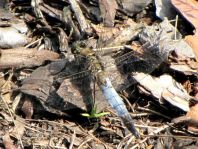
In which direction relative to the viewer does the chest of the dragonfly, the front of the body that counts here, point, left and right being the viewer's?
facing away from the viewer and to the left of the viewer

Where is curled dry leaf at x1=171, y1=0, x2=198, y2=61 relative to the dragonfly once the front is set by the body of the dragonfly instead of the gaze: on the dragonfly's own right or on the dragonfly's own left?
on the dragonfly's own right

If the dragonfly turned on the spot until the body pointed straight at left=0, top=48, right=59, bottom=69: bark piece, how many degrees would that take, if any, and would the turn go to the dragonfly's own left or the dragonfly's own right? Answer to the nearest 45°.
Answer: approximately 45° to the dragonfly's own left

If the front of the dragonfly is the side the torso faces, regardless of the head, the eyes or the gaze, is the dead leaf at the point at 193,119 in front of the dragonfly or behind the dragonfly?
behind

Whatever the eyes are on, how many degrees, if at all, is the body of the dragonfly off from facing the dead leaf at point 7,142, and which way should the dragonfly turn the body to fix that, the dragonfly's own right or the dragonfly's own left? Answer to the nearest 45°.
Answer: approximately 90° to the dragonfly's own left

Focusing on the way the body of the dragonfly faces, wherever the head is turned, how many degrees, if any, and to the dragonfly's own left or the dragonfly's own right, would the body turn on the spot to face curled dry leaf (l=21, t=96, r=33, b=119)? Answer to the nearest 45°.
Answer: approximately 45° to the dragonfly's own left
